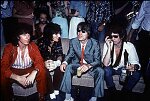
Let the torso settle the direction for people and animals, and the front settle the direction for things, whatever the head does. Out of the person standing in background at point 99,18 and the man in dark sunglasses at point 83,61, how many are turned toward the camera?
2

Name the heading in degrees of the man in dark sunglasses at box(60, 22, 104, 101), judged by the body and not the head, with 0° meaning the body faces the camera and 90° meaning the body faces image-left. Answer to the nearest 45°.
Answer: approximately 0°

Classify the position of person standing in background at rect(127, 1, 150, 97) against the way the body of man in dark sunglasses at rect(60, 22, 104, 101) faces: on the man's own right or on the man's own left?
on the man's own left
